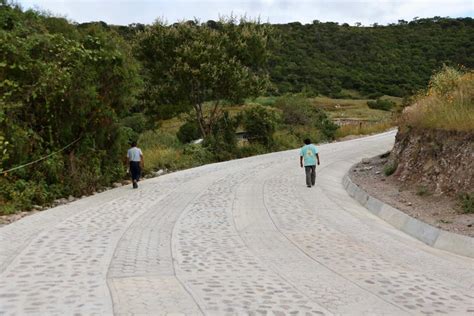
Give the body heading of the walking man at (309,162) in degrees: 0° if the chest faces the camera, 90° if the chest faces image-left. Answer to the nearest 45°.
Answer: approximately 180°

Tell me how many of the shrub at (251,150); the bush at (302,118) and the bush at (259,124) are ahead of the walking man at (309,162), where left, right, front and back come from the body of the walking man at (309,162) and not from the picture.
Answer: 3

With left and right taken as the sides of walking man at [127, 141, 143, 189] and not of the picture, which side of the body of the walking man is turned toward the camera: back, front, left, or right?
back

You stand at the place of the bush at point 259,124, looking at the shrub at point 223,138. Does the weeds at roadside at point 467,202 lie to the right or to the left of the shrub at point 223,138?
left

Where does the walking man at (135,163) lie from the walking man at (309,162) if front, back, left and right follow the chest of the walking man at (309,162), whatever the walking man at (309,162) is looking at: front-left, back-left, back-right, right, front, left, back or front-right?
left

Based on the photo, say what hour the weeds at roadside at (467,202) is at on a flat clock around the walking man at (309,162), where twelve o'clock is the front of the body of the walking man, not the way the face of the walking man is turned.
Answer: The weeds at roadside is roughly at 5 o'clock from the walking man.

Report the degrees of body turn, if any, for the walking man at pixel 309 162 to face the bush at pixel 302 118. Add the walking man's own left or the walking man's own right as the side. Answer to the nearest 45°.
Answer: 0° — they already face it

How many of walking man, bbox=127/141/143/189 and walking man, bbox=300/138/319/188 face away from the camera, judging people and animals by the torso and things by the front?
2

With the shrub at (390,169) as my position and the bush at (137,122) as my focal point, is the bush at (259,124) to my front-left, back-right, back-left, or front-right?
front-right
